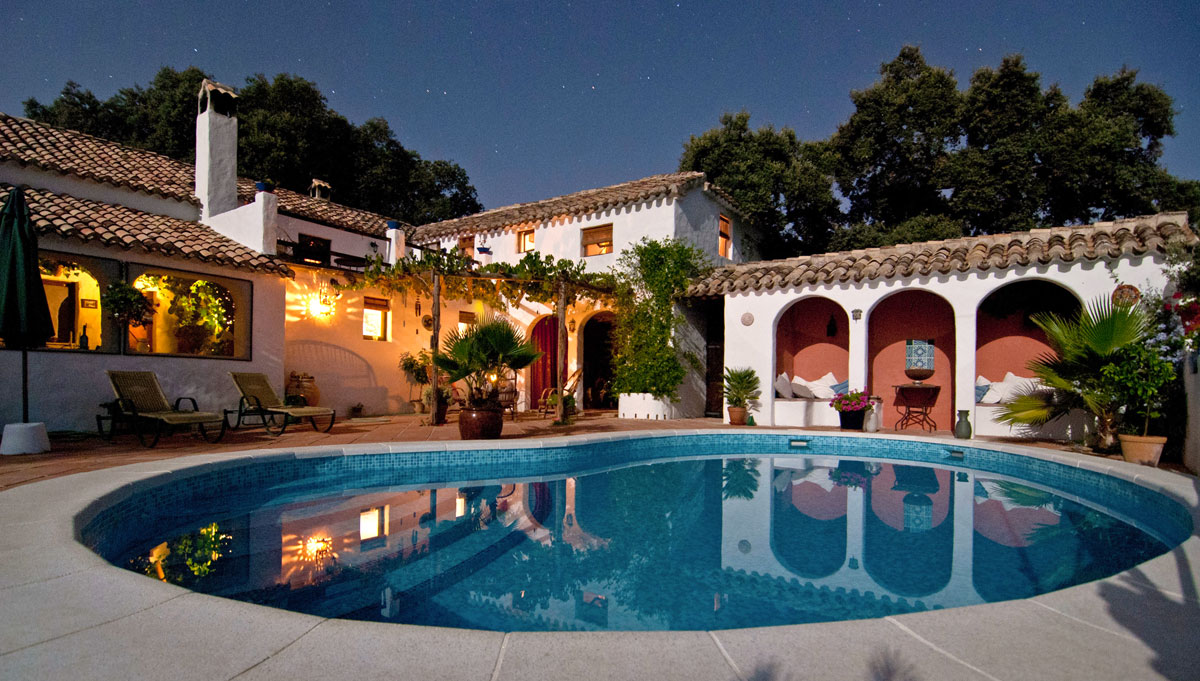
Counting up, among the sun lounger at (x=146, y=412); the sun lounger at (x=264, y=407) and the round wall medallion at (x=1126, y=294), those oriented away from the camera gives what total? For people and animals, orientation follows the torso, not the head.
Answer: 0

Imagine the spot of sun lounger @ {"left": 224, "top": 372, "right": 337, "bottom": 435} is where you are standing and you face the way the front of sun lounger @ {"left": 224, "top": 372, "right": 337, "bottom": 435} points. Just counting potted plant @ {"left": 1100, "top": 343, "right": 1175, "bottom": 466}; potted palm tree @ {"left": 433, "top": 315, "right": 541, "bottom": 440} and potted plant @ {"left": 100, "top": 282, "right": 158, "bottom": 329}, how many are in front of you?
2

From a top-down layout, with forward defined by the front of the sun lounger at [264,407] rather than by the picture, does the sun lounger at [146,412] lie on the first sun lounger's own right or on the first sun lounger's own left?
on the first sun lounger's own right

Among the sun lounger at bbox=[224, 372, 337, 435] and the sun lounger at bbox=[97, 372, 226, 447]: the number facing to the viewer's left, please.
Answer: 0

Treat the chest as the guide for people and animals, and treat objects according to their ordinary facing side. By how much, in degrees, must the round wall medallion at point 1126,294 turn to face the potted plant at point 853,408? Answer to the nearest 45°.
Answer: approximately 90° to its right

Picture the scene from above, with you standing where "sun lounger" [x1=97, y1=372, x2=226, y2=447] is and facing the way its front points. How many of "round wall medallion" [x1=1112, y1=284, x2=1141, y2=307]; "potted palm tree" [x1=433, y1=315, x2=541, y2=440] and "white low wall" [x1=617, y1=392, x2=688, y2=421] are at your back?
0

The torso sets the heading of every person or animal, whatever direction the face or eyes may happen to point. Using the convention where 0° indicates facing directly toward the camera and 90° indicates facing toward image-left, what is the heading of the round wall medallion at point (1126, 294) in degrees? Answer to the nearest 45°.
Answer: approximately 0°

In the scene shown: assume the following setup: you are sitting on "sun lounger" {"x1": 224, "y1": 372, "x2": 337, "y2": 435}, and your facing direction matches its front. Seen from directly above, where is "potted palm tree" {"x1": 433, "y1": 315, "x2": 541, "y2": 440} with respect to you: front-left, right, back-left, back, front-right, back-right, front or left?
front

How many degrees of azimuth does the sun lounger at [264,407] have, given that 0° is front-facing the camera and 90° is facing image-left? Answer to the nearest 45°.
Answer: approximately 315°

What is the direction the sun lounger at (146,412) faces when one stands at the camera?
facing the viewer and to the right of the viewer

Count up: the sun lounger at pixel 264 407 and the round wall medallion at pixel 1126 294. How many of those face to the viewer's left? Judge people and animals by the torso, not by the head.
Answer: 0

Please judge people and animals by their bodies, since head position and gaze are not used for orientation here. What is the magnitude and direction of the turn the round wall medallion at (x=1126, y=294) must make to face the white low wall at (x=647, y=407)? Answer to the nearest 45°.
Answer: approximately 90° to its right

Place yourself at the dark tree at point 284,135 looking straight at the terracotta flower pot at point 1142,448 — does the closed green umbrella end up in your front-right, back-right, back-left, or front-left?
front-right
